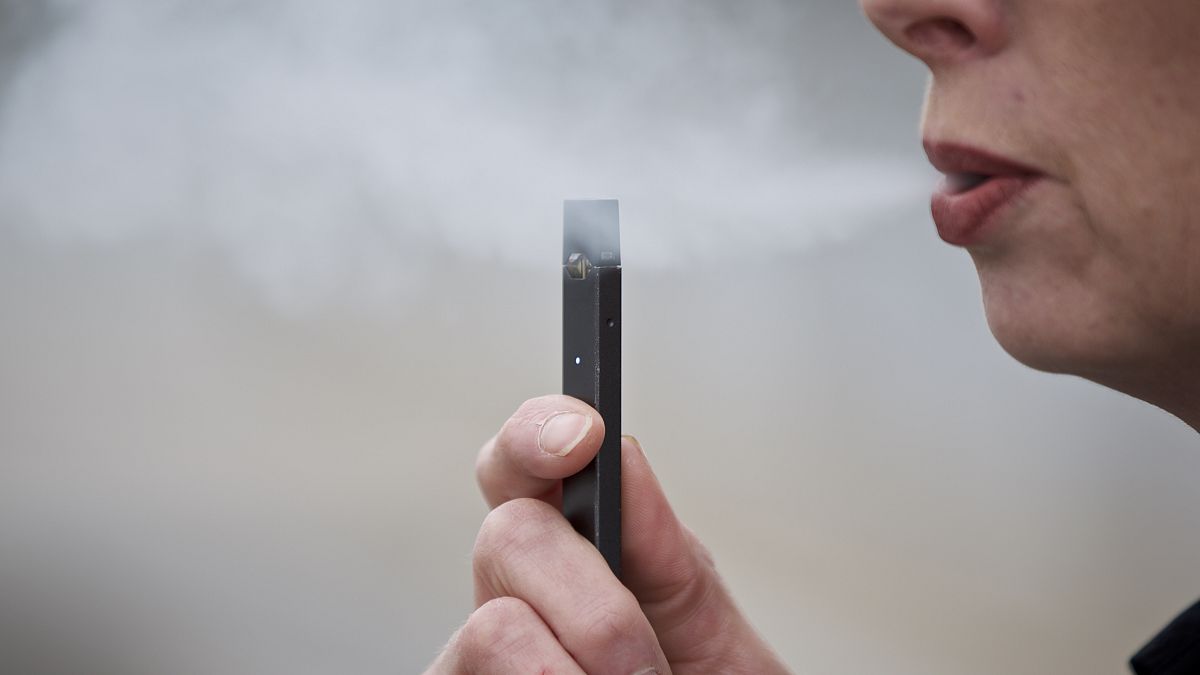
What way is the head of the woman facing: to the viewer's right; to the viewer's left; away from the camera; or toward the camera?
to the viewer's left

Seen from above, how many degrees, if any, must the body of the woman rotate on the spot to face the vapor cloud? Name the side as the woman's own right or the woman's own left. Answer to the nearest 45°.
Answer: approximately 45° to the woman's own right

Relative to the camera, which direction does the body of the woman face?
to the viewer's left
